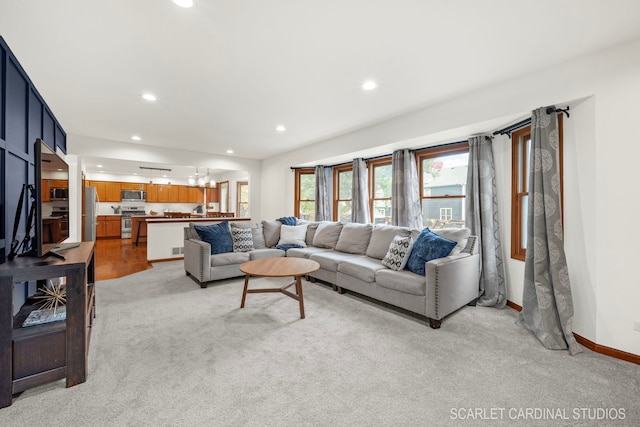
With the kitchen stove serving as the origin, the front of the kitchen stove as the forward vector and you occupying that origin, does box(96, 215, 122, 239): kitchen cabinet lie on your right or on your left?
on your right

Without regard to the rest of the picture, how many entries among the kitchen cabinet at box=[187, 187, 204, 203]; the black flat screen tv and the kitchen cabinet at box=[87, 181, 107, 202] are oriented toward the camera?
2

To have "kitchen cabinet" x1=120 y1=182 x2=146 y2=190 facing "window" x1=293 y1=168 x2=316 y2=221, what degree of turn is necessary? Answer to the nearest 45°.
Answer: approximately 45° to its left

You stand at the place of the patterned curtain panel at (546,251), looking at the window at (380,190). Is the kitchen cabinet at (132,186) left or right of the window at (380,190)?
left

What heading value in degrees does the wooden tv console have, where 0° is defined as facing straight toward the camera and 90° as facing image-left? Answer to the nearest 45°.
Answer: approximately 270°

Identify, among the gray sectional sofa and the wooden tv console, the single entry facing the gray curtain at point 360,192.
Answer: the wooden tv console

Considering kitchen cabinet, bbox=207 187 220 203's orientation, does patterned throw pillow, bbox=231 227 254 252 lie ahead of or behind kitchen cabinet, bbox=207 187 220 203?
ahead

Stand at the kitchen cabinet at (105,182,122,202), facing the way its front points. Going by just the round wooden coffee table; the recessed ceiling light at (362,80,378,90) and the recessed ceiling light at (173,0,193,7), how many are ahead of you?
3

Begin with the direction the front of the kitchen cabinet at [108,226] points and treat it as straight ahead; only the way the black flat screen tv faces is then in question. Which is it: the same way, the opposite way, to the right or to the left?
to the left

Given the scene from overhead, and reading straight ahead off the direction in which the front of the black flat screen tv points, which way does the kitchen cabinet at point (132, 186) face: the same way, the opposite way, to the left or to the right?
to the right

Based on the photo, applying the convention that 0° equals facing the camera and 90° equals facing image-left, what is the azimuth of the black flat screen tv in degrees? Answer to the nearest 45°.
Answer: approximately 270°

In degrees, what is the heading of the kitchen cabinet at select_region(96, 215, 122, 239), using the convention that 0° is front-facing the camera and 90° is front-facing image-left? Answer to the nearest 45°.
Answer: approximately 0°
